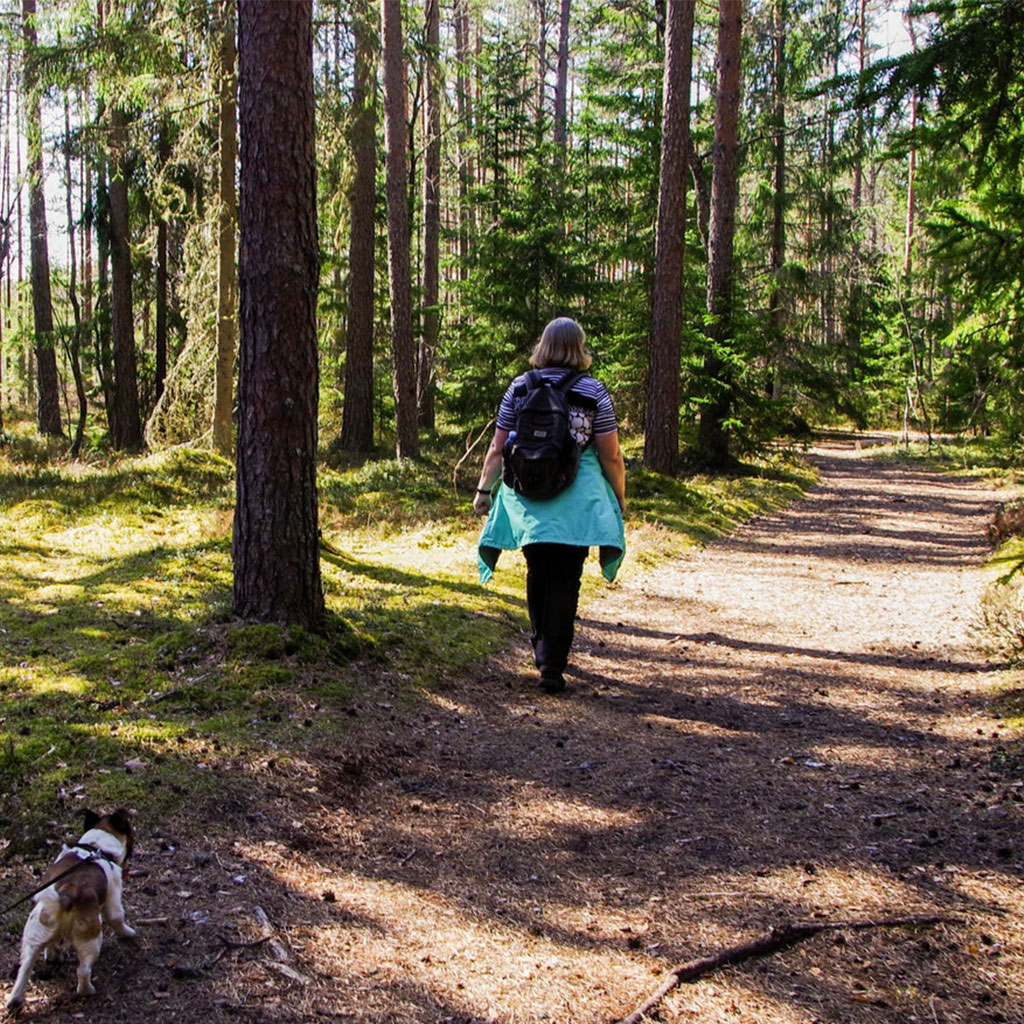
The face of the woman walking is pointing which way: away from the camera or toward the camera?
away from the camera

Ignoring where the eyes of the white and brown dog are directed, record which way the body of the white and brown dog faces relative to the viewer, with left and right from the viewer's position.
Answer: facing away from the viewer and to the right of the viewer

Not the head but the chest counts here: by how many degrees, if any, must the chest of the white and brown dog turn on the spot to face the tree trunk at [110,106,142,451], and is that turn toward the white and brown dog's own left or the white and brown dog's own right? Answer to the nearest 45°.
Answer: approximately 45° to the white and brown dog's own left

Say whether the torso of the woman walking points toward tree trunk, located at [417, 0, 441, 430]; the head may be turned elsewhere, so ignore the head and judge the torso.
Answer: yes

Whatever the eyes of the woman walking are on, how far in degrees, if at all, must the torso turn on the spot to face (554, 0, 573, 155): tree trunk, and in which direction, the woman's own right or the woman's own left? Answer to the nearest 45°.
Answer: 0° — they already face it

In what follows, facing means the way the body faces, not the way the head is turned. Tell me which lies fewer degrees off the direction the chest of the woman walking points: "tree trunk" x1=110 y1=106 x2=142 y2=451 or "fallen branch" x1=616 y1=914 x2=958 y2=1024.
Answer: the tree trunk

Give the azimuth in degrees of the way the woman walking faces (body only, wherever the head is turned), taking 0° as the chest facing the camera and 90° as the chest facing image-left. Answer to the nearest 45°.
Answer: approximately 180°

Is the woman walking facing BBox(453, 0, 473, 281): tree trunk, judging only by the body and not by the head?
yes
